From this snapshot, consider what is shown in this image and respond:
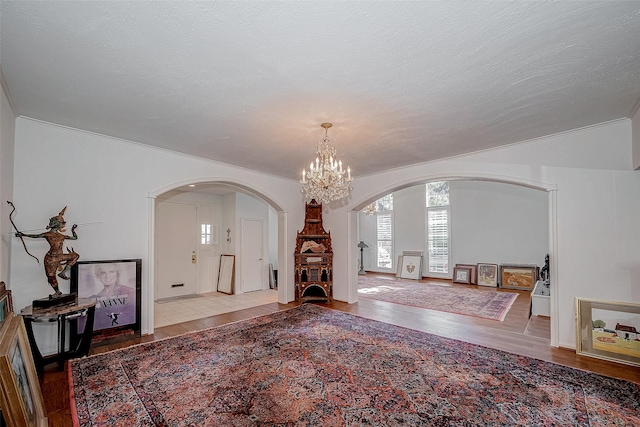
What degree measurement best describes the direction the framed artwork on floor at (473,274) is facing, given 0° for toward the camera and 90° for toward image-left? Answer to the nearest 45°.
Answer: approximately 0°

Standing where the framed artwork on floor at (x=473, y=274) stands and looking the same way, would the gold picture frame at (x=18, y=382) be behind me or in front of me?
in front

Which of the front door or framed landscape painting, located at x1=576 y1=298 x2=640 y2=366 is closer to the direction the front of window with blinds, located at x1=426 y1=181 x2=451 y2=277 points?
the framed landscape painting

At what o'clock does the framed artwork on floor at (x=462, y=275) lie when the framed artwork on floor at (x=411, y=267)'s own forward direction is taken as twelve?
the framed artwork on floor at (x=462, y=275) is roughly at 10 o'clock from the framed artwork on floor at (x=411, y=267).

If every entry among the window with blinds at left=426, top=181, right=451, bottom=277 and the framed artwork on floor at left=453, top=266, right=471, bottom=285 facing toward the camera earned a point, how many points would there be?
2

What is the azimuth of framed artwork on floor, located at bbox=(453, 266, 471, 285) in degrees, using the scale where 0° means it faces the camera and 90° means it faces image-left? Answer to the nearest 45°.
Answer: approximately 0°

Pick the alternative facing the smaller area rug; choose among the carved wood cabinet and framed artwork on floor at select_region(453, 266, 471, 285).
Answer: the framed artwork on floor

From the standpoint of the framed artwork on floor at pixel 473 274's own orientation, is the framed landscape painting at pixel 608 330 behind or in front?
in front
